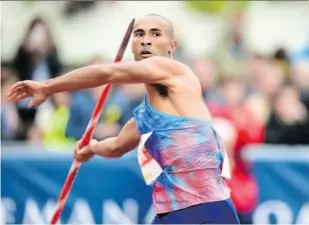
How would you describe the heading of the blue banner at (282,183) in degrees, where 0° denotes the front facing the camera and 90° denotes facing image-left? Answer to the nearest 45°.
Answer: approximately 0°

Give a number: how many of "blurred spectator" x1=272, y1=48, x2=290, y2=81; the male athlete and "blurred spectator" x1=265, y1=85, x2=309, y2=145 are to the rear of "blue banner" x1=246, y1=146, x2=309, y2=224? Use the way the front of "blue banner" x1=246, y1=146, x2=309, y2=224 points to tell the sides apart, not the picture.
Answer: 2

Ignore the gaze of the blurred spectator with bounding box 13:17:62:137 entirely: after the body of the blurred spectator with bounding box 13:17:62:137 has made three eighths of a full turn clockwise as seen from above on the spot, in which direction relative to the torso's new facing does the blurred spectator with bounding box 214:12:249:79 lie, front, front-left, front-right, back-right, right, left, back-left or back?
back-right
